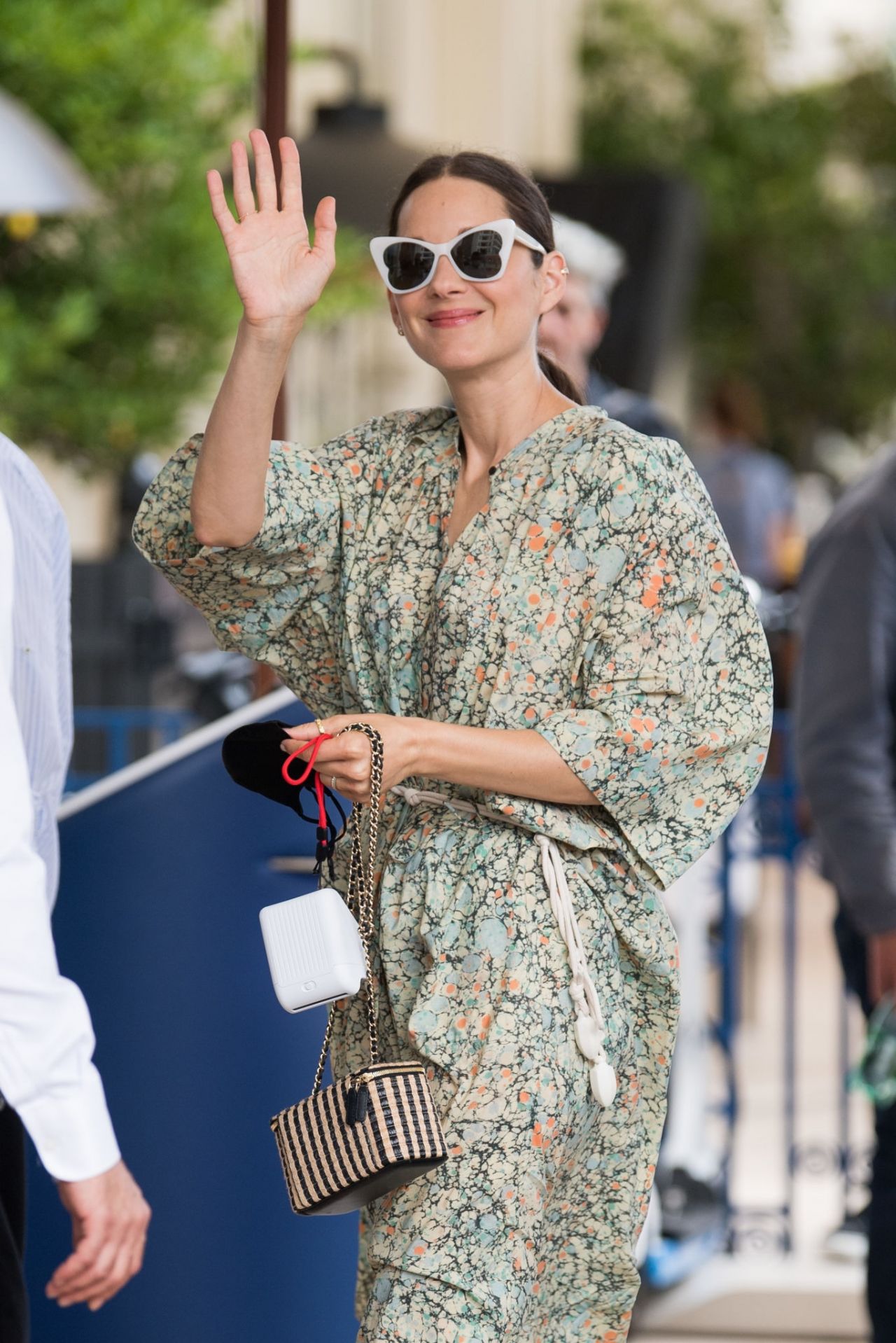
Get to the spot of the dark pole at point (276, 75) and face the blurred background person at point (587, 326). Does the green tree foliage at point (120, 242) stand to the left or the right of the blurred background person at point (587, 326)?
left
